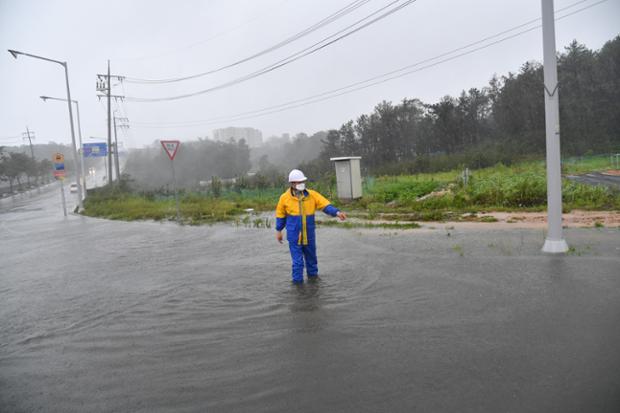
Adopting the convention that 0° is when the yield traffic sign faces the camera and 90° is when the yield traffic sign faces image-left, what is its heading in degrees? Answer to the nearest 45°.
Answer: approximately 0°

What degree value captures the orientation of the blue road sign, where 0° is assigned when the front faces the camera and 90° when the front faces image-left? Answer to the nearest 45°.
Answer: approximately 0°

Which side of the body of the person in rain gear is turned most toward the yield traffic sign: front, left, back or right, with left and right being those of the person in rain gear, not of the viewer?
back

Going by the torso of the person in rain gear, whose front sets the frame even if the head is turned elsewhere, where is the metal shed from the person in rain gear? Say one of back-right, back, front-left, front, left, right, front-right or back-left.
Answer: back

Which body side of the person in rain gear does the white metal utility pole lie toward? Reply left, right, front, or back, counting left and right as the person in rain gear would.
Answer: left

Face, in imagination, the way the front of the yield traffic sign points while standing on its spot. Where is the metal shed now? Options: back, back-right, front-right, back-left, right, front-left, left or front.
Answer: left
